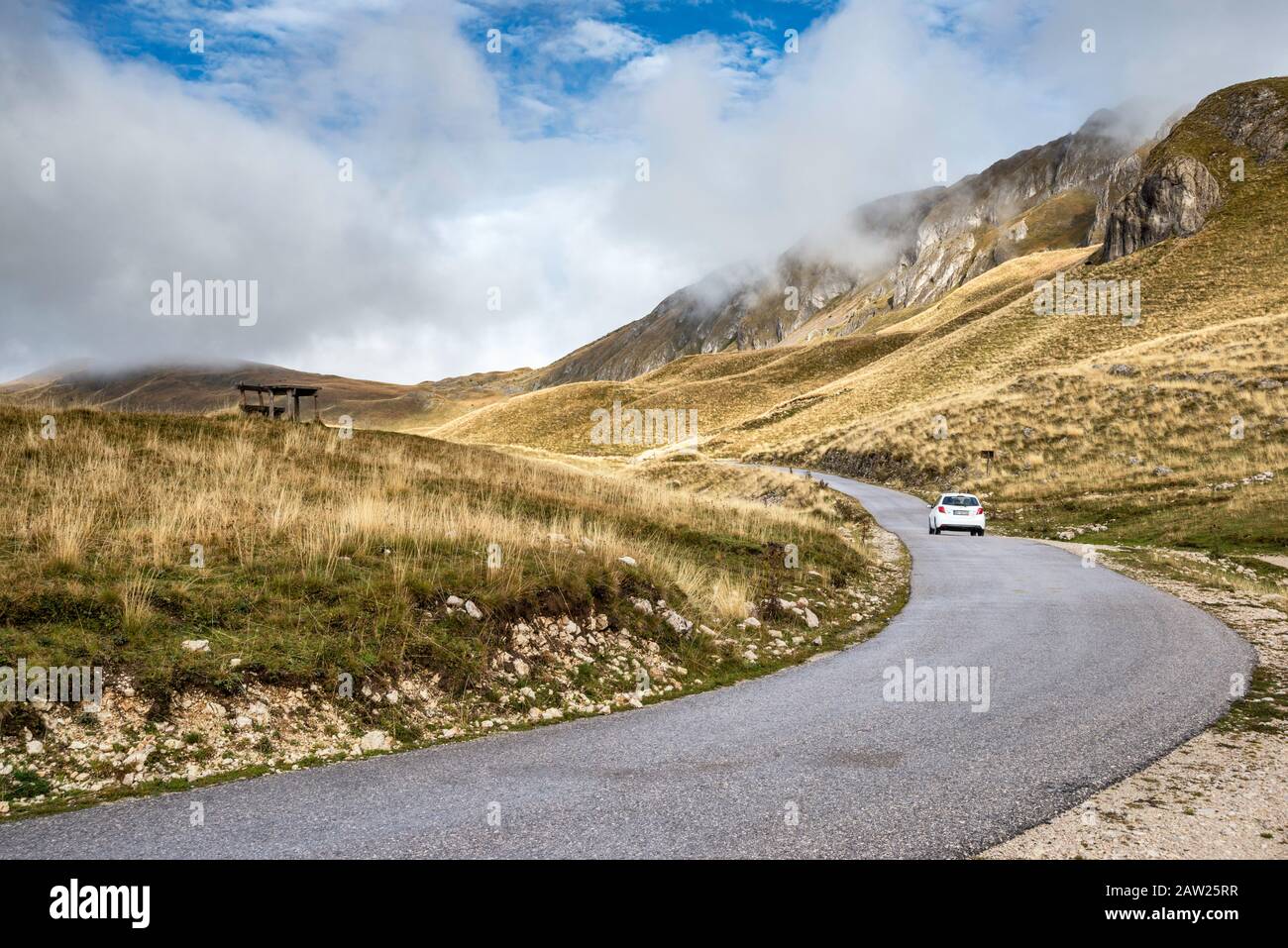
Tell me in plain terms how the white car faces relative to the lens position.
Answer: facing away from the viewer
